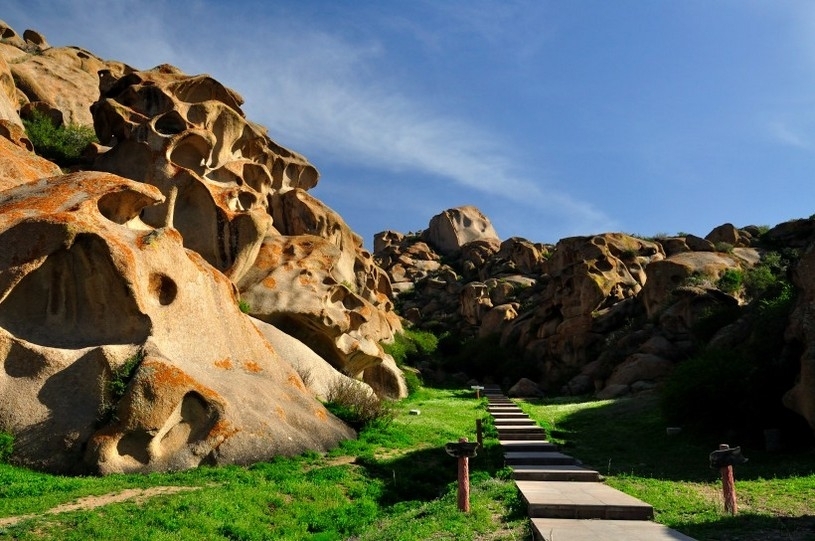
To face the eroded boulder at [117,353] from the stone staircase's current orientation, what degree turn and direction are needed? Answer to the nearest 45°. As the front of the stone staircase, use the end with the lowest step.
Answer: approximately 90° to its right

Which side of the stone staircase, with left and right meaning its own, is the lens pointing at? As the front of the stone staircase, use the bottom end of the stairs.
front

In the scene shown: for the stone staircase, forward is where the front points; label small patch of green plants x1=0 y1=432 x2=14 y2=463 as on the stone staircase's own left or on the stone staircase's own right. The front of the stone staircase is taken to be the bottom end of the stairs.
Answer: on the stone staircase's own right

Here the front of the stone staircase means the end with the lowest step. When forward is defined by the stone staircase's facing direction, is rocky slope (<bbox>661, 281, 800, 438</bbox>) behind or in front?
behind

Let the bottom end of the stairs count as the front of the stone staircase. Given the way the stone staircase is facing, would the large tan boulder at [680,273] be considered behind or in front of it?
behind
